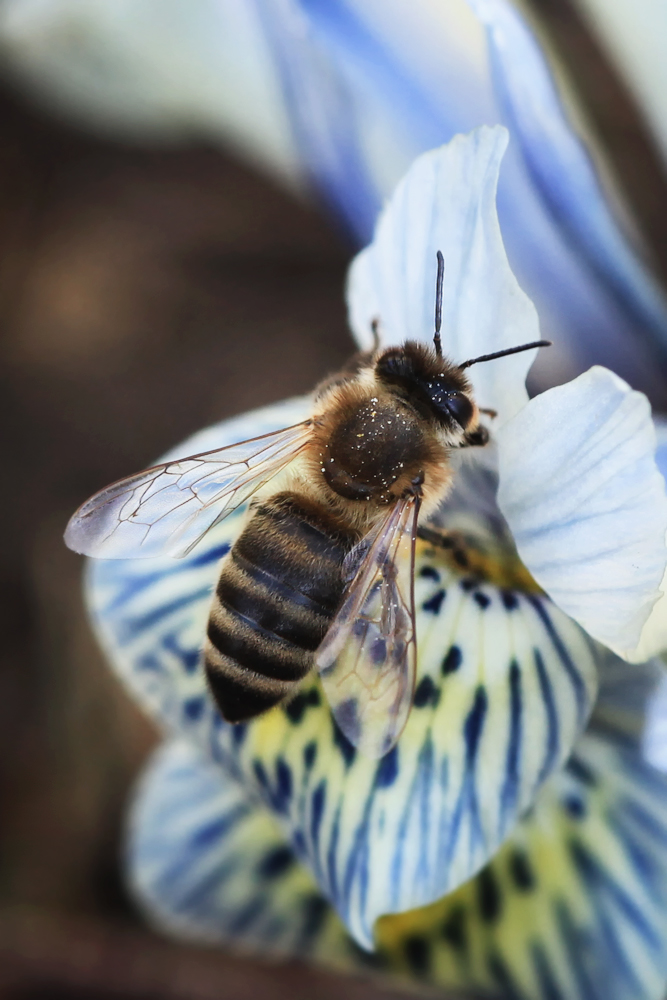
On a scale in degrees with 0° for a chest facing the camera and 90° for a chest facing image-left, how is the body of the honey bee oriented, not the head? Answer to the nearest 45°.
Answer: approximately 225°
